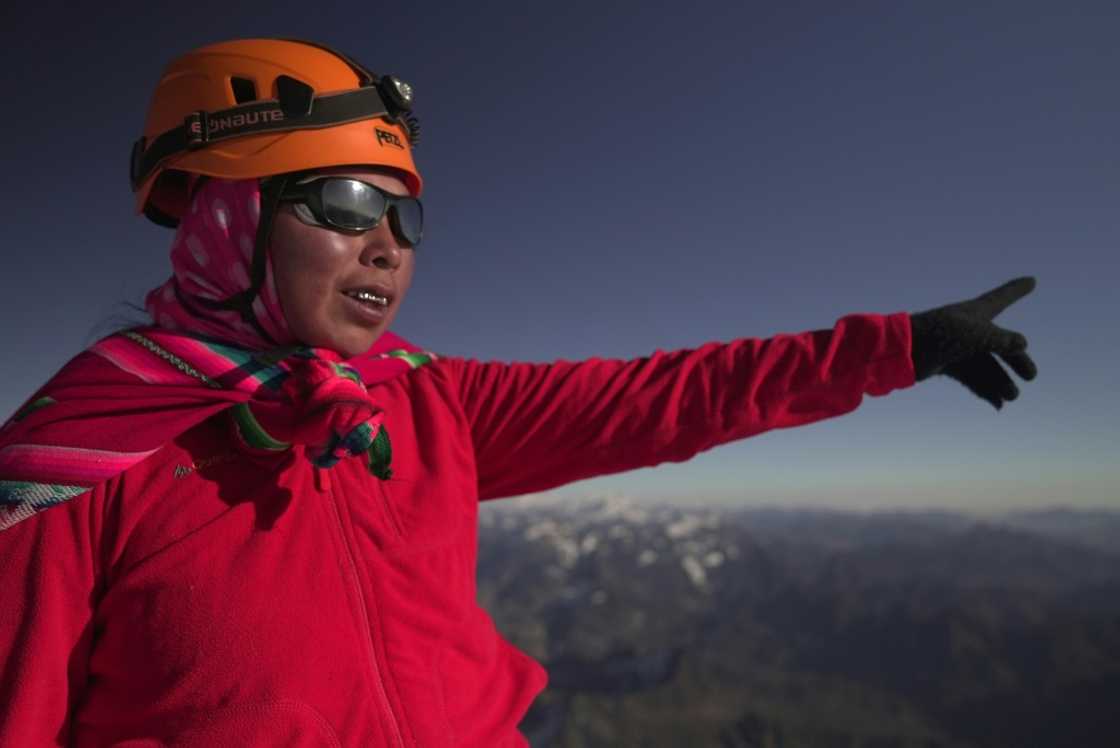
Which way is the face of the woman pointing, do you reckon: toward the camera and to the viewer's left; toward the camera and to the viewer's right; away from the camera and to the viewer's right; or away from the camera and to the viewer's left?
toward the camera and to the viewer's right

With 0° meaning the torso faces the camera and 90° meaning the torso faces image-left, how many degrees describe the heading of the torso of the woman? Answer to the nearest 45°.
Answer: approximately 315°
